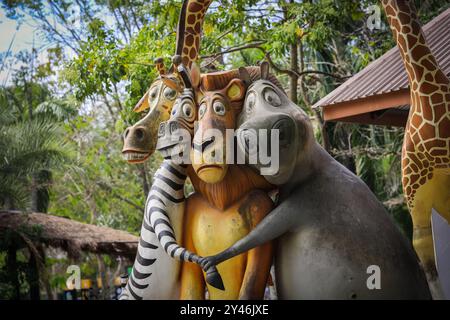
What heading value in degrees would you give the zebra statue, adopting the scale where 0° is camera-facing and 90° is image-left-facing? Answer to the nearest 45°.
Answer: approximately 315°

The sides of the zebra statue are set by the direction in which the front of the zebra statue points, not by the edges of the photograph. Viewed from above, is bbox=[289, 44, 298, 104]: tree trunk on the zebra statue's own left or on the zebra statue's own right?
on the zebra statue's own left

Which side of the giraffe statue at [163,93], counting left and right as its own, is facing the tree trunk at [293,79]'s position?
back

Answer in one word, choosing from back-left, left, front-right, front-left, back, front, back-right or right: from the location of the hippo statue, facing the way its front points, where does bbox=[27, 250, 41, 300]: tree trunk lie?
right

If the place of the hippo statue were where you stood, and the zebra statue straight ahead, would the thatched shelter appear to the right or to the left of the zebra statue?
right

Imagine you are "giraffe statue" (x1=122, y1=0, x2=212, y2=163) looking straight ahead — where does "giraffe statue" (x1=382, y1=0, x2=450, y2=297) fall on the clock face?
"giraffe statue" (x1=382, y1=0, x2=450, y2=297) is roughly at 8 o'clock from "giraffe statue" (x1=122, y1=0, x2=212, y2=163).

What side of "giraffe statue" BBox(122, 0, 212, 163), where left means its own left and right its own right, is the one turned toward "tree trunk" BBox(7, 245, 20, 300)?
right

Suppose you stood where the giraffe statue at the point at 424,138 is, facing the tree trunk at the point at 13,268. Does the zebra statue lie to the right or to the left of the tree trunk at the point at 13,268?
left
